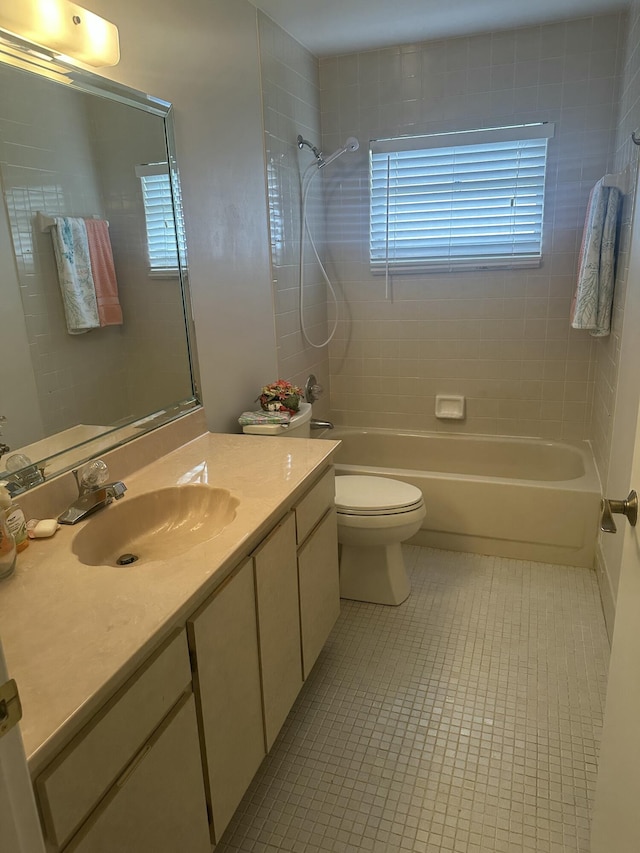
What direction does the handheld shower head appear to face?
to the viewer's right

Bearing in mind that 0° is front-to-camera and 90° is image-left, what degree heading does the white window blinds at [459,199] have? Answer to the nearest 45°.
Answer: approximately 0°

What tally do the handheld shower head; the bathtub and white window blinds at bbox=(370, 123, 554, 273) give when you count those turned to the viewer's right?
1

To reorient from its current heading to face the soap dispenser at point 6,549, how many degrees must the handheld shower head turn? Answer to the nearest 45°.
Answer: approximately 90° to its right

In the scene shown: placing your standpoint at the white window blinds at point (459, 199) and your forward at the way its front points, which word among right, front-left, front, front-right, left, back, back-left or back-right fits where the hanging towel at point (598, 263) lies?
front-left

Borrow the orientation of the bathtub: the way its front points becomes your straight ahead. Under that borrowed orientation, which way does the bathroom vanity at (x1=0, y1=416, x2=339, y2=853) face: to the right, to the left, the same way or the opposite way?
to the left

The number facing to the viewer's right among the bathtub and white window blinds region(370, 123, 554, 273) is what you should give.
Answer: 0

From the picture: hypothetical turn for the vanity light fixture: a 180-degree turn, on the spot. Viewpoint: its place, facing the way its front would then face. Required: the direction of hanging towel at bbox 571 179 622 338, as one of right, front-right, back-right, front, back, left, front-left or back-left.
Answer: back-right

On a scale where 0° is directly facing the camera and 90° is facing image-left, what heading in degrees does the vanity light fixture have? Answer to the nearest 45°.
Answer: approximately 315°

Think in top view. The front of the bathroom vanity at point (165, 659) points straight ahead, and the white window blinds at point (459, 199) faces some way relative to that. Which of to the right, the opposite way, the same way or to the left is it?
to the right
